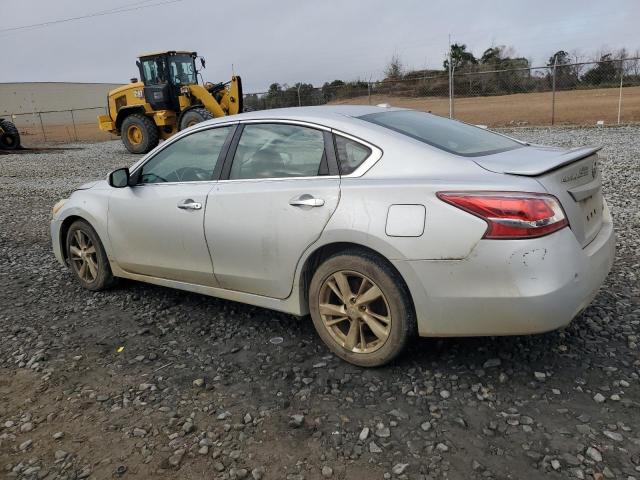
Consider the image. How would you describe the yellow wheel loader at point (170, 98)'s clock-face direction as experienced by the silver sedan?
The yellow wheel loader is roughly at 1 o'clock from the silver sedan.

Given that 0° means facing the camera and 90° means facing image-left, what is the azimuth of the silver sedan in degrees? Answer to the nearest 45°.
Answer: approximately 135°

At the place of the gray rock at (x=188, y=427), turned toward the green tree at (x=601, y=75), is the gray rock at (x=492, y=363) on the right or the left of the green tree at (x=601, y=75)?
right

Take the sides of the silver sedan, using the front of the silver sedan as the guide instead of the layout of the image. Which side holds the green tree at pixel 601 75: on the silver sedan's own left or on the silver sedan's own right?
on the silver sedan's own right

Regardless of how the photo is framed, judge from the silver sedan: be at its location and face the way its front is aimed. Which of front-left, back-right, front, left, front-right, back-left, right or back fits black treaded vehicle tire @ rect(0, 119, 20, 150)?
front

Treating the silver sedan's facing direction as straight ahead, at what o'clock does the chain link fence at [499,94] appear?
The chain link fence is roughly at 2 o'clock from the silver sedan.

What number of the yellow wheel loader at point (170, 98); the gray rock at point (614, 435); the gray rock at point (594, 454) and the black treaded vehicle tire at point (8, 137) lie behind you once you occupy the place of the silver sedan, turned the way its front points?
2

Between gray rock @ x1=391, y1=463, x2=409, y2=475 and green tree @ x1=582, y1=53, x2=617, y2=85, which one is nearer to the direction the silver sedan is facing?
the green tree

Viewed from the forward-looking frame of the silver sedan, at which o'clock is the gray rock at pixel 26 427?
The gray rock is roughly at 10 o'clock from the silver sedan.

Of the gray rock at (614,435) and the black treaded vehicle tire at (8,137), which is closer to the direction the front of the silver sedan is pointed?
the black treaded vehicle tire

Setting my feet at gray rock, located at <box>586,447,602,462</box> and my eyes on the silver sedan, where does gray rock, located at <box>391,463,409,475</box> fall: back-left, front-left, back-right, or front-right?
front-left

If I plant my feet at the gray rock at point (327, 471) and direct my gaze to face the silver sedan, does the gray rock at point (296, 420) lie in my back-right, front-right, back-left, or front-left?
front-left

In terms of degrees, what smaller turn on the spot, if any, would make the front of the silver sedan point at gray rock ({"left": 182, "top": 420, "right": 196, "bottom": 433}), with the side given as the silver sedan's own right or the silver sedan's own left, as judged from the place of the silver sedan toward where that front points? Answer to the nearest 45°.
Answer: approximately 90° to the silver sedan's own left

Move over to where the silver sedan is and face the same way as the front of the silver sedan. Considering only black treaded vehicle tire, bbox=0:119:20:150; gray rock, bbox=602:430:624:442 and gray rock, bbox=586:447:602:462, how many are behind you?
2

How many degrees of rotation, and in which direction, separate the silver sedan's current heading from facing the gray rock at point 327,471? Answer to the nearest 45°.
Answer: approximately 135° to its left

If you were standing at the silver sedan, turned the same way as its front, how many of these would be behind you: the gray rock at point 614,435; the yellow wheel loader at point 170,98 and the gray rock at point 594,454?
2

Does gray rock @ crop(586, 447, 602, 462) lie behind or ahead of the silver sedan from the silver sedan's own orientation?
behind

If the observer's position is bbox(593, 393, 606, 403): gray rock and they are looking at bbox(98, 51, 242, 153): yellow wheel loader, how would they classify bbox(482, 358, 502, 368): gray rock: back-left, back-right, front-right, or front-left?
front-left

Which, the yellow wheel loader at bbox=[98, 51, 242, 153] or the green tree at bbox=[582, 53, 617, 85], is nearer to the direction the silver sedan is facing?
the yellow wheel loader

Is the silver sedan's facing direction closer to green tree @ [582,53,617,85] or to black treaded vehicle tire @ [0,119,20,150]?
the black treaded vehicle tire

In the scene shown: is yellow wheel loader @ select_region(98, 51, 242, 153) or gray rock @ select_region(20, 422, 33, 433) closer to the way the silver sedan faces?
the yellow wheel loader
